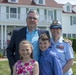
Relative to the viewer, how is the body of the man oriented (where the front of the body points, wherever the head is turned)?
toward the camera

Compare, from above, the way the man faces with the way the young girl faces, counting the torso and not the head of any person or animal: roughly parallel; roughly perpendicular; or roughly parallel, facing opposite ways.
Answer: roughly parallel

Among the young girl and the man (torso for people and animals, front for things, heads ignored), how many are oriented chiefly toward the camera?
2

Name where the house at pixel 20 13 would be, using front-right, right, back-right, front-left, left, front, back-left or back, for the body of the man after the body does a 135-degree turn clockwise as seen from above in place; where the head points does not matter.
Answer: front-right

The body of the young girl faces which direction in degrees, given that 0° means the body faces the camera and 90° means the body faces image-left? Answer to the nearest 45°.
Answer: approximately 0°

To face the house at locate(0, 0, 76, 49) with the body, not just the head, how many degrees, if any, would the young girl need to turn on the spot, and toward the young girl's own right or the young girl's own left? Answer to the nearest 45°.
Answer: approximately 180°
